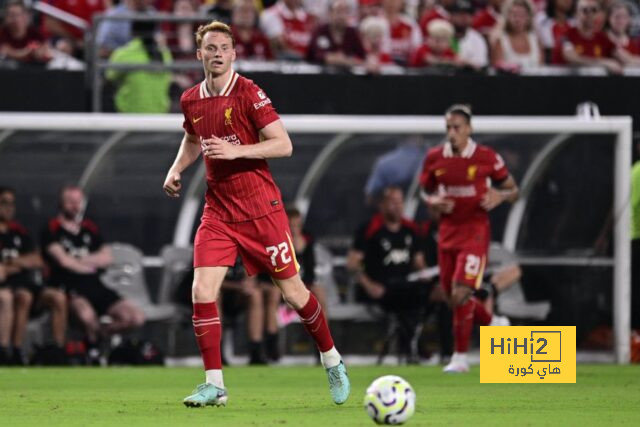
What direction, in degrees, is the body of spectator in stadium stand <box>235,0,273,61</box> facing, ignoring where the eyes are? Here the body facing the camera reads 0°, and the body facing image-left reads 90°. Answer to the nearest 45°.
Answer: approximately 0°

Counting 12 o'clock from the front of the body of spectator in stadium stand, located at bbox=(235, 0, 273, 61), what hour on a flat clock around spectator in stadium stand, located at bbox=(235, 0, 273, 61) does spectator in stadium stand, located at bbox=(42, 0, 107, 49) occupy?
spectator in stadium stand, located at bbox=(42, 0, 107, 49) is roughly at 4 o'clock from spectator in stadium stand, located at bbox=(235, 0, 273, 61).

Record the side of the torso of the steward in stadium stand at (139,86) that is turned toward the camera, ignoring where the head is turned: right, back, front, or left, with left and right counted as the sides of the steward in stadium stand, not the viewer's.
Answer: back

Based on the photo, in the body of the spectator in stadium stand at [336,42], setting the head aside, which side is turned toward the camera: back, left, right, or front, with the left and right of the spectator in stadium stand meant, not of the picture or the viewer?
front

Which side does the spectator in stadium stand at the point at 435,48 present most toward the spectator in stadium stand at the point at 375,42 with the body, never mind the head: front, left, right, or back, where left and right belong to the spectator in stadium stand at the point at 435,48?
right

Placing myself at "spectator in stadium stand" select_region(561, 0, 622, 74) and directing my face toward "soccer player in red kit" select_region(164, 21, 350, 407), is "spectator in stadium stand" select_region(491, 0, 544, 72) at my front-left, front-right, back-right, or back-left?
front-right

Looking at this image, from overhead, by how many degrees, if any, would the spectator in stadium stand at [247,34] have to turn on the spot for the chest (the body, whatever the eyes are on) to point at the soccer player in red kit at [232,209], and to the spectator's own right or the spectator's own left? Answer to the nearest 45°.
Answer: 0° — they already face them

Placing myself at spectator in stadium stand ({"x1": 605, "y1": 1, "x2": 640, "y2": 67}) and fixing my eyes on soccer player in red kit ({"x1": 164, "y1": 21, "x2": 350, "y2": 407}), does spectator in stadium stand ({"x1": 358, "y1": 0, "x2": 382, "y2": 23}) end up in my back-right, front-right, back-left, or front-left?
front-right

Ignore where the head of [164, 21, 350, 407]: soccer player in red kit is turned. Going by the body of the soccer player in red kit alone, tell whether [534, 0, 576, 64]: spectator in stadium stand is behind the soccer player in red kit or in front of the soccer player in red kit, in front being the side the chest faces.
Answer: behind

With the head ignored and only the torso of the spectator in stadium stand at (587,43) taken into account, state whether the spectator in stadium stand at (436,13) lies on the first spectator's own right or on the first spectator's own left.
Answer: on the first spectator's own right
